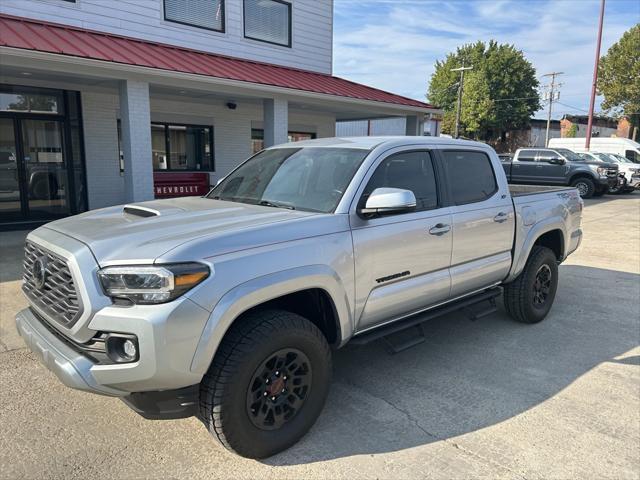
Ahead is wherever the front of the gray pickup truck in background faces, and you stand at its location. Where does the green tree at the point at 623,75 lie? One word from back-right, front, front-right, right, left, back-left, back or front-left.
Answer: back-left

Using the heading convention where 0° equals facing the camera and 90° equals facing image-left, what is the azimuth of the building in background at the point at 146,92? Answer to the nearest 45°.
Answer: approximately 315°

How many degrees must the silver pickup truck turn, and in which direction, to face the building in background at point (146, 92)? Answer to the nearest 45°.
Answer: approximately 135° to its right

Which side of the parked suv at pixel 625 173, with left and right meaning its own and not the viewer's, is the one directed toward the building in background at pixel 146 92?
right

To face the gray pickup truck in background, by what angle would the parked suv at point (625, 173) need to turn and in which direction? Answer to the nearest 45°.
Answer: approximately 90° to its right

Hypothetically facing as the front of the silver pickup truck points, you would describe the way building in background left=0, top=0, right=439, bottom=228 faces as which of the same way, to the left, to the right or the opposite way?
to the left

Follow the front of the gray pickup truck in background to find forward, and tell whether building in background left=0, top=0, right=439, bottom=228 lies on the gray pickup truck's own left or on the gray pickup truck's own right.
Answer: on the gray pickup truck's own right

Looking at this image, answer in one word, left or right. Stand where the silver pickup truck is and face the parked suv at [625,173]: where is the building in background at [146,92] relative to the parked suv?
left

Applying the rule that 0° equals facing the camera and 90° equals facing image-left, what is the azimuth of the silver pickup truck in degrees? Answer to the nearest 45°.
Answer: approximately 45°

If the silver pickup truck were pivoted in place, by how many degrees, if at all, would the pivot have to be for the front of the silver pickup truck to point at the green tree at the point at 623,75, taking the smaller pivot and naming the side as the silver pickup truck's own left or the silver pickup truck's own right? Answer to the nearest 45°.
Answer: approximately 180°
